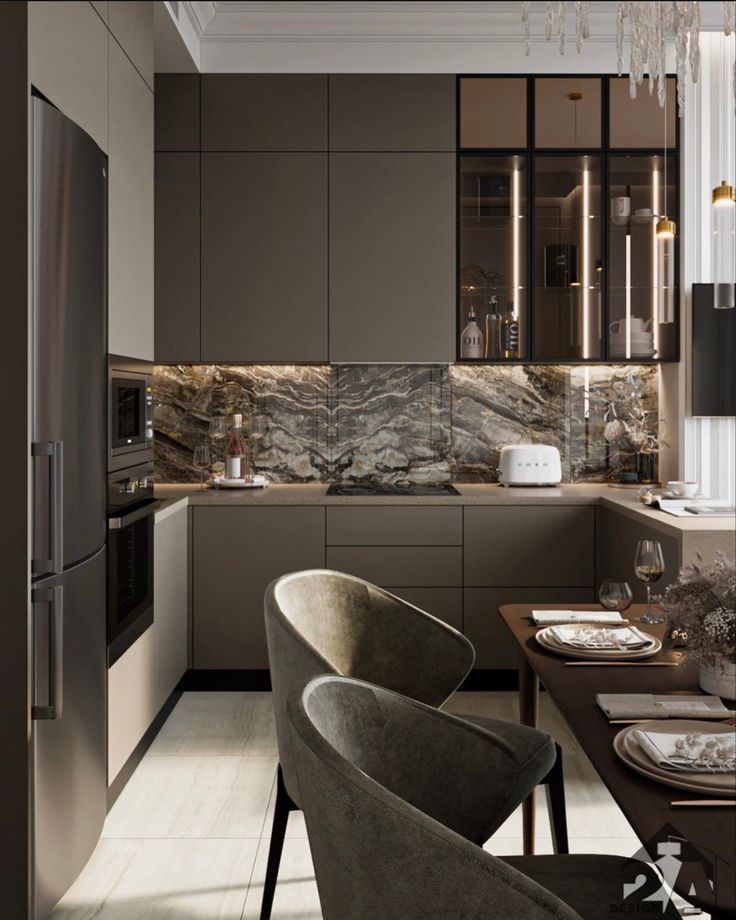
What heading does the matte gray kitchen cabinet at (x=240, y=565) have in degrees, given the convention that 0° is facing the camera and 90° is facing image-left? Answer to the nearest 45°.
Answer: approximately 0°

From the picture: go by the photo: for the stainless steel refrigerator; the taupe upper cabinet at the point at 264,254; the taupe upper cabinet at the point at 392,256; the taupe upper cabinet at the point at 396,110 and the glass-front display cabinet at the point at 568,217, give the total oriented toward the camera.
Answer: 4

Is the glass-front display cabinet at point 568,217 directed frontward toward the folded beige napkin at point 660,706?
yes

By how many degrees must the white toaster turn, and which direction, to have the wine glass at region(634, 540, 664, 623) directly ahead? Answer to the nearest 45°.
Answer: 0° — it already faces it

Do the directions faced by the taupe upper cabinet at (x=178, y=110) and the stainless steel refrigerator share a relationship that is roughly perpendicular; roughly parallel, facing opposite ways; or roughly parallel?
roughly perpendicular

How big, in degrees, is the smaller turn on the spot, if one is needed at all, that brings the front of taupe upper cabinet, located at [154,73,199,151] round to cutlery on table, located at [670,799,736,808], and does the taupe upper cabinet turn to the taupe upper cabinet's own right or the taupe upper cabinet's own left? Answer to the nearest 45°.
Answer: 0° — it already faces it

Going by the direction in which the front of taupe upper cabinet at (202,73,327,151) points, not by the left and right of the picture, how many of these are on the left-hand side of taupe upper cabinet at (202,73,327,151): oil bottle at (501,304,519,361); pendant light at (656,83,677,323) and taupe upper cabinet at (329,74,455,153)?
3

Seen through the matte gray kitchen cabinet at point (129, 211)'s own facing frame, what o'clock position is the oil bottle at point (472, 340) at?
The oil bottle is roughly at 11 o'clock from the matte gray kitchen cabinet.

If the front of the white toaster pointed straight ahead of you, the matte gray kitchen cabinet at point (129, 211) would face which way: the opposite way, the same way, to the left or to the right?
to the left

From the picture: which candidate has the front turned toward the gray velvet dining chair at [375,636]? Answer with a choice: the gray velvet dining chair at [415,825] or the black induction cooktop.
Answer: the black induction cooktop

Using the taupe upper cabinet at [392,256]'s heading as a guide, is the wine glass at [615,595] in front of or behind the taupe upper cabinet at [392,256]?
in front

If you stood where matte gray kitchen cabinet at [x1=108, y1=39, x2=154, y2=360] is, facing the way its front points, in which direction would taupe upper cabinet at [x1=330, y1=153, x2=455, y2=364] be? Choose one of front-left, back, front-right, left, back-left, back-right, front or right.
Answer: front-left

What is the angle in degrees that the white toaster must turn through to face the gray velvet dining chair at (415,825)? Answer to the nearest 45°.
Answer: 0° — it already faces it

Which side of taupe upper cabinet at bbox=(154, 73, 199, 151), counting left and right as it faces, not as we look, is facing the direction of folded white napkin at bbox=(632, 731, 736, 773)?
front

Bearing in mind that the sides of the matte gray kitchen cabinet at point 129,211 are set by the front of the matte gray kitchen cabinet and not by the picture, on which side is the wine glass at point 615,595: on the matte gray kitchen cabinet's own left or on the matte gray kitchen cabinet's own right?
on the matte gray kitchen cabinet's own right

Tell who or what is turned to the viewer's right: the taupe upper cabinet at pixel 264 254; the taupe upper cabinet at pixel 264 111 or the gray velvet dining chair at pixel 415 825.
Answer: the gray velvet dining chair

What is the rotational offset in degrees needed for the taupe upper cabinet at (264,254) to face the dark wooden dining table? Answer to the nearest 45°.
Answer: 0° — it already faces it

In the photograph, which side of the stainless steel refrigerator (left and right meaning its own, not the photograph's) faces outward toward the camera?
right

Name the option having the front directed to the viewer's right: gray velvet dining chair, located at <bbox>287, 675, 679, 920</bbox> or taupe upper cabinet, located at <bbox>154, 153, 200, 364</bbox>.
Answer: the gray velvet dining chair
